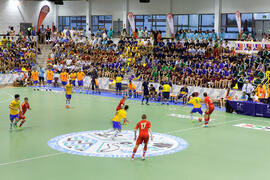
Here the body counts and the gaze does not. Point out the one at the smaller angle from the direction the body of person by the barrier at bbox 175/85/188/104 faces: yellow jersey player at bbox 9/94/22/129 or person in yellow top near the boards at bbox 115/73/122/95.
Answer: the yellow jersey player

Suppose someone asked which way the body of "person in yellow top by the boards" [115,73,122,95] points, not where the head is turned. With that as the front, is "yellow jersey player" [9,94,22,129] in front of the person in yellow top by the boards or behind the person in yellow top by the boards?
in front

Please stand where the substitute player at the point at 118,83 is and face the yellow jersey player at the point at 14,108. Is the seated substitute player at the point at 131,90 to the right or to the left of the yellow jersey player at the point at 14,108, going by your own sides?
left

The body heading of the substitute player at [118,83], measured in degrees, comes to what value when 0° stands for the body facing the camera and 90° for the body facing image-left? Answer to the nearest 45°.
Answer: approximately 0°

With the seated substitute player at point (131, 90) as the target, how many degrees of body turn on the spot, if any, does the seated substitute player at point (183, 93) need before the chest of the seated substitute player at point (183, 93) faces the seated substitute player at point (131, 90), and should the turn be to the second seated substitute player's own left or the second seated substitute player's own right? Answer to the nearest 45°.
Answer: approximately 90° to the second seated substitute player's own right

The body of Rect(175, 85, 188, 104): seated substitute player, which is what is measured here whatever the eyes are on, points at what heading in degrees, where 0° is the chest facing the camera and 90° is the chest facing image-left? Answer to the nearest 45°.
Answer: approximately 45°

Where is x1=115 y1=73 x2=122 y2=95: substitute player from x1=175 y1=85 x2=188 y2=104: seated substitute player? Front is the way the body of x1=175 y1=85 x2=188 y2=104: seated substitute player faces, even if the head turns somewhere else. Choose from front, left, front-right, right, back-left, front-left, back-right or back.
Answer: right
